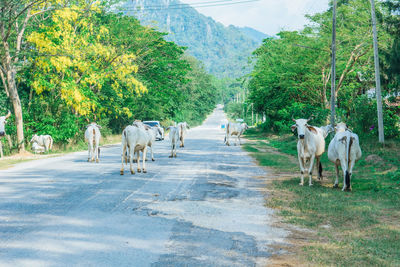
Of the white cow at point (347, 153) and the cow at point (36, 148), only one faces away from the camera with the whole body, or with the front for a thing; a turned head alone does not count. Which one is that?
the white cow

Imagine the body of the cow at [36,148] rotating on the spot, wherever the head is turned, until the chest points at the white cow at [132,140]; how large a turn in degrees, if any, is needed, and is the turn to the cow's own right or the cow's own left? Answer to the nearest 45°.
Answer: approximately 90° to the cow's own left

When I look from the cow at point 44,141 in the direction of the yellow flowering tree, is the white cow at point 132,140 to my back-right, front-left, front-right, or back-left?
back-right

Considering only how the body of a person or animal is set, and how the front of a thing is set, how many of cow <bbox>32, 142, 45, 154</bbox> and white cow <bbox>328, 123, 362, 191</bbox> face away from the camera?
1

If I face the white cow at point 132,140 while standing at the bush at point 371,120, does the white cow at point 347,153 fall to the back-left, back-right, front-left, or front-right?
front-left

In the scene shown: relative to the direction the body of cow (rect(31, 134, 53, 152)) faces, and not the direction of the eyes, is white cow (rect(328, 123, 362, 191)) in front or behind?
behind

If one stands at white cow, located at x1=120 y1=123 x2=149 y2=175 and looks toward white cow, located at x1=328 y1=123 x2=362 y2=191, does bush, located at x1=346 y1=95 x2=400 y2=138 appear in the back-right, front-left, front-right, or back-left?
front-left

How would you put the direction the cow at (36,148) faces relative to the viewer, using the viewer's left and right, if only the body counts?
facing to the left of the viewer

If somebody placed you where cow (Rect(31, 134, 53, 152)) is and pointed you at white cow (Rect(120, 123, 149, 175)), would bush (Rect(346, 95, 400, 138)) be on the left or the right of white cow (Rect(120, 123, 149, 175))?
left

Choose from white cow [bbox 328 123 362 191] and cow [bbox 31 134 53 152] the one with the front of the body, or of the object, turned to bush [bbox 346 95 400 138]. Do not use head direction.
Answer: the white cow

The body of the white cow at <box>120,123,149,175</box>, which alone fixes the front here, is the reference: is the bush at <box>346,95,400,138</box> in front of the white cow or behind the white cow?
in front

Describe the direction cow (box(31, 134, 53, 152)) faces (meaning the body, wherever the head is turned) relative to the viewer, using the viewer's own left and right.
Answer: facing away from the viewer and to the left of the viewer

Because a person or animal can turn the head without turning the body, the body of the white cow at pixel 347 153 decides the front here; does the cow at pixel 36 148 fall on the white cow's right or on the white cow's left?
on the white cow's left

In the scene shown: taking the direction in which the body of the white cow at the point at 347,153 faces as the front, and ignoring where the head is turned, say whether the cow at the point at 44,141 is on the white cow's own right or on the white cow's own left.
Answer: on the white cow's own left

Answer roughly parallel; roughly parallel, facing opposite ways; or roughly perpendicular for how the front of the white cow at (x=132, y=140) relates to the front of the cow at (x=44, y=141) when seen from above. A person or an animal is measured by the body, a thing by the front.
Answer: roughly perpendicular
